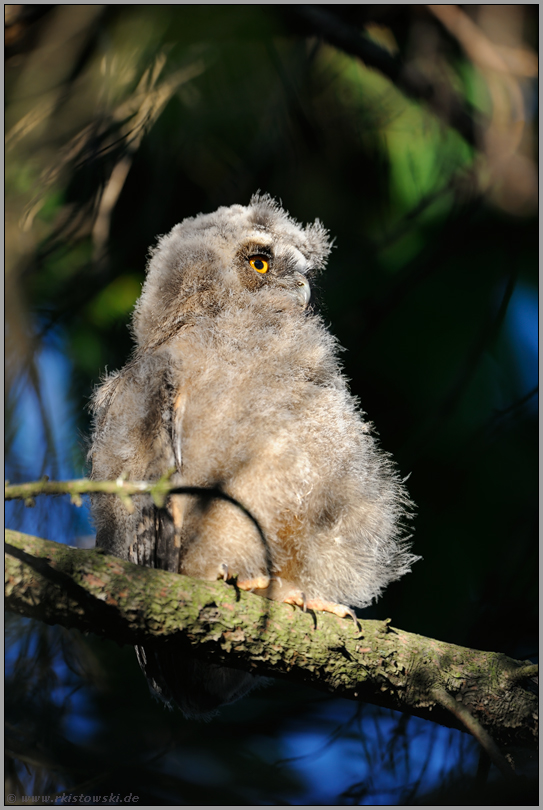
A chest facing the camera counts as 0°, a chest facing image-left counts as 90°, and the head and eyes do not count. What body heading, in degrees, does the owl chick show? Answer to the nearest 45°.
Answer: approximately 315°
